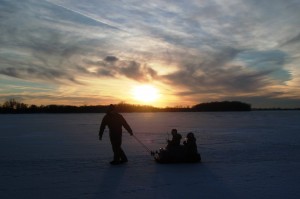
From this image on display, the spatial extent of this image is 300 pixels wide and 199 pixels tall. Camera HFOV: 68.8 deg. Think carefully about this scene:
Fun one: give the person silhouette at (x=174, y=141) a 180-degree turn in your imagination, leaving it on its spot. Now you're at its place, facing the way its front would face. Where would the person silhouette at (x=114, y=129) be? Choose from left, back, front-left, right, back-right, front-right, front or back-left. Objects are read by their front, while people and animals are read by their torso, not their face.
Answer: back

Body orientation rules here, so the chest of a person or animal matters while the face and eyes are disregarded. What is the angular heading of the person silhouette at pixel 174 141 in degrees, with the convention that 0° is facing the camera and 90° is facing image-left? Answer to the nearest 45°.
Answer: approximately 90°

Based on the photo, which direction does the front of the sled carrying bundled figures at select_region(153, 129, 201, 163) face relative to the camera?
to the viewer's left

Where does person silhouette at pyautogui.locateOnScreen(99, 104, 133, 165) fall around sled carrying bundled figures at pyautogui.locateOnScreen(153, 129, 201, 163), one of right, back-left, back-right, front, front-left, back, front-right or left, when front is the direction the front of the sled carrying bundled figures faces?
front
